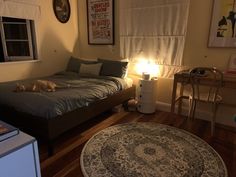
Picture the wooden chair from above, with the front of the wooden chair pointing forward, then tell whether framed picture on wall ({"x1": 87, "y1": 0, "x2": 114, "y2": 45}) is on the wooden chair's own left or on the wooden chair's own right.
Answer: on the wooden chair's own left

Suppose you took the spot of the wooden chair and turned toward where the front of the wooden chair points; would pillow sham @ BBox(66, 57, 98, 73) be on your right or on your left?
on your left

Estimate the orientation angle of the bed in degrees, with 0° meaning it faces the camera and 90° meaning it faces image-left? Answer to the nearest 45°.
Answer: approximately 45°

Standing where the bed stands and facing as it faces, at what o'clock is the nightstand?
The nightstand is roughly at 7 o'clock from the bed.

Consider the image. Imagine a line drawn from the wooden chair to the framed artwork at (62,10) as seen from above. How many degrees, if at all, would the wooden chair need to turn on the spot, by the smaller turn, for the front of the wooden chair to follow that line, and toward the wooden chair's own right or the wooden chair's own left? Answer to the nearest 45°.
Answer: approximately 135° to the wooden chair's own left

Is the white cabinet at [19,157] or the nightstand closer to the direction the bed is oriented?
the white cabinet

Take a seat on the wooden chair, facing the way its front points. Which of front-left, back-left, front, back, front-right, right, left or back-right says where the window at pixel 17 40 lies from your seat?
back-left

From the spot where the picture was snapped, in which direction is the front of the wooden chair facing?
facing away from the viewer and to the right of the viewer

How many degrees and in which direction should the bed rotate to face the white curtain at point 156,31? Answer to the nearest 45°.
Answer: approximately 180°

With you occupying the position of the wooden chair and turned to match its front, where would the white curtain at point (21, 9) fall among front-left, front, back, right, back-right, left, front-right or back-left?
back-left

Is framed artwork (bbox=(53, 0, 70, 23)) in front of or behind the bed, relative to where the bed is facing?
behind
